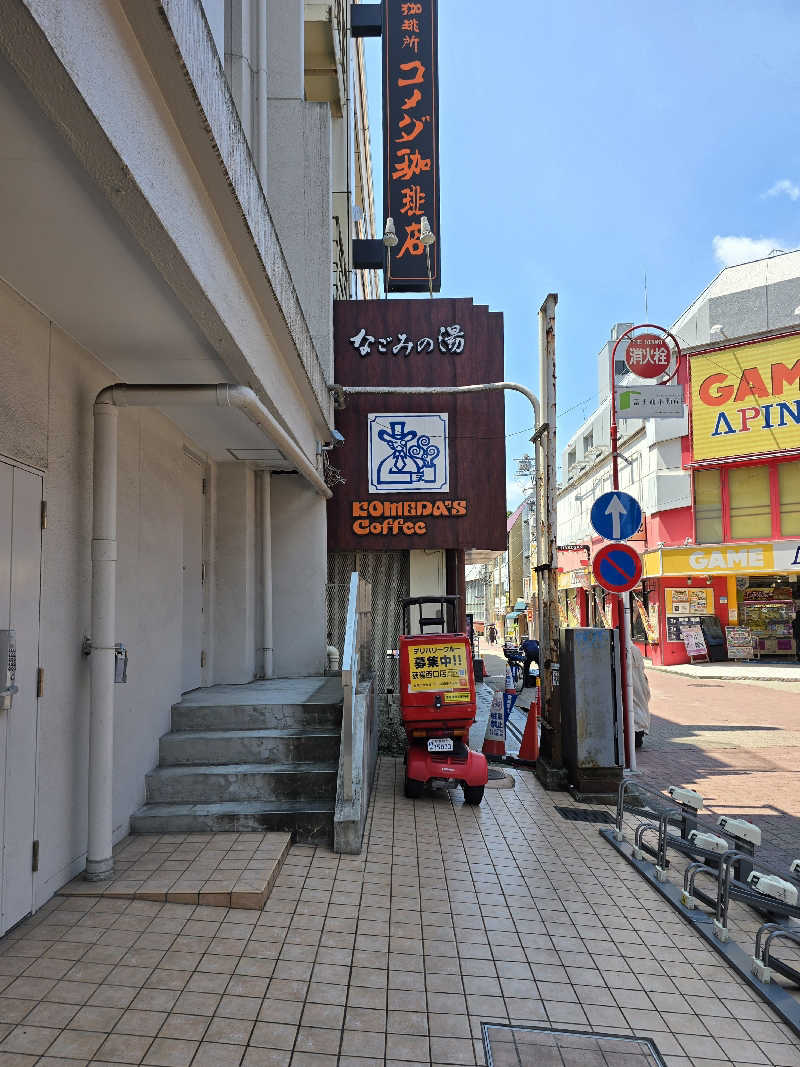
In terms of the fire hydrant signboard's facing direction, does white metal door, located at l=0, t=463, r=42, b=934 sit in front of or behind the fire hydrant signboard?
in front

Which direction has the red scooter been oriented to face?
away from the camera

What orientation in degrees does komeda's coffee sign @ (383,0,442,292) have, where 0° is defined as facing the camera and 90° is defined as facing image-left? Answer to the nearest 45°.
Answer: approximately 0°

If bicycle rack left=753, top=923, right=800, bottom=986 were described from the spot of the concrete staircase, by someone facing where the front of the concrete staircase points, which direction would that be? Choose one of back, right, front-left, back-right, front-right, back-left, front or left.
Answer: front-left

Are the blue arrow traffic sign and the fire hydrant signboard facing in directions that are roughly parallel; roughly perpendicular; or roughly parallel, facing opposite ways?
roughly parallel

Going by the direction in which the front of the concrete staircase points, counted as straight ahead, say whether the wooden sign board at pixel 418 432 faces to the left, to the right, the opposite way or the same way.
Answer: the same way

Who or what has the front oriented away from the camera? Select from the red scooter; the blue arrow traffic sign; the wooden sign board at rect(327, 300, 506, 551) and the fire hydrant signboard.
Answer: the red scooter

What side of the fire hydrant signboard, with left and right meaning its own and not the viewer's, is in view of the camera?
front

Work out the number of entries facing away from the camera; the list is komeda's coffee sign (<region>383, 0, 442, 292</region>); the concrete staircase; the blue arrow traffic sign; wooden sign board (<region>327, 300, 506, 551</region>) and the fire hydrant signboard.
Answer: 0

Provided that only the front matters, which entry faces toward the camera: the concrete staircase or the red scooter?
the concrete staircase

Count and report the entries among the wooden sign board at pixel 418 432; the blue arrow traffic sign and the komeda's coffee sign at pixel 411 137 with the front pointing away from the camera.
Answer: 0

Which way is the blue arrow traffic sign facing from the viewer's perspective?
toward the camera

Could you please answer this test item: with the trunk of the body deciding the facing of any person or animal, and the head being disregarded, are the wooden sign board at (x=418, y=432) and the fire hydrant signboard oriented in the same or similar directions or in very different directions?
same or similar directions

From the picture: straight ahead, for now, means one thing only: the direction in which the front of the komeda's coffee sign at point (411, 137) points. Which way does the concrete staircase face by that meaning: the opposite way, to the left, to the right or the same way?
the same way
